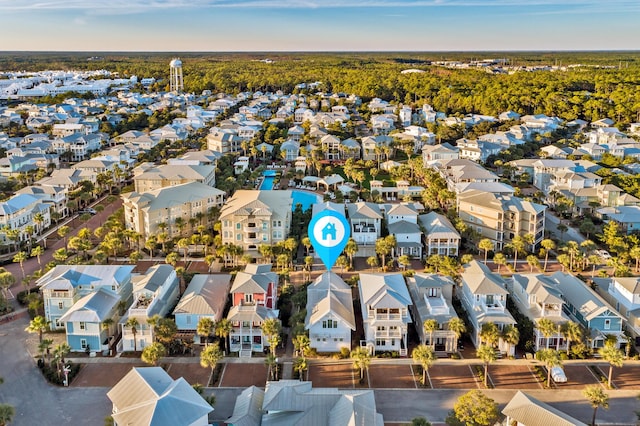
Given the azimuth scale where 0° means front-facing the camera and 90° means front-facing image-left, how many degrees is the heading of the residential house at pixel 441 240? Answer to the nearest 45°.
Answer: approximately 0°

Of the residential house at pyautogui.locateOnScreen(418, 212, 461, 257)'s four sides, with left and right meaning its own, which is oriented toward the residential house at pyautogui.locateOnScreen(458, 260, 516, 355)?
front

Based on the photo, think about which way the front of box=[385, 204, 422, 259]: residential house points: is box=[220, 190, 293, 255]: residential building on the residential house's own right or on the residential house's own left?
on the residential house's own right

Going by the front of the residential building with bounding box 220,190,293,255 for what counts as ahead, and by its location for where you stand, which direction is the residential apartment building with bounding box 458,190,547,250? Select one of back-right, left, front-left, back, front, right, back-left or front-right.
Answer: left

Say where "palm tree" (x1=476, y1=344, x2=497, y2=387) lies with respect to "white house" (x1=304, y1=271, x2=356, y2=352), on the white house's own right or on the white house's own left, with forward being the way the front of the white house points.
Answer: on the white house's own left

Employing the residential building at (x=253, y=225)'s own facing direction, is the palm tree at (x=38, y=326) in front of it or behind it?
in front

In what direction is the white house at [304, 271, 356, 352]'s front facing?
toward the camera

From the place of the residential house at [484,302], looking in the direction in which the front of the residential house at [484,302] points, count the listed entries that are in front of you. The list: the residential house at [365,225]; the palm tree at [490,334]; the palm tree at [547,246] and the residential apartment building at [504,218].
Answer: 1

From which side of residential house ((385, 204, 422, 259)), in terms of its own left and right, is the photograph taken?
front

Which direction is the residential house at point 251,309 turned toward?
toward the camera

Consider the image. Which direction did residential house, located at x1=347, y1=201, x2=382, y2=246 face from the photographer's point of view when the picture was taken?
facing the viewer

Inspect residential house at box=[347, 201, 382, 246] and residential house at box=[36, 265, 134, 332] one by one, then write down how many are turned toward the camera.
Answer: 2

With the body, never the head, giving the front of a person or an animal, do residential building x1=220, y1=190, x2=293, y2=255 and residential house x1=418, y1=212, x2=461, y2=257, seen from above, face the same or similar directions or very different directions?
same or similar directions

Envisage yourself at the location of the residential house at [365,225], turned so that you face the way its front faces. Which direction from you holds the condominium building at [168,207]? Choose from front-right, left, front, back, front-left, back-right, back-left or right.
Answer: right
